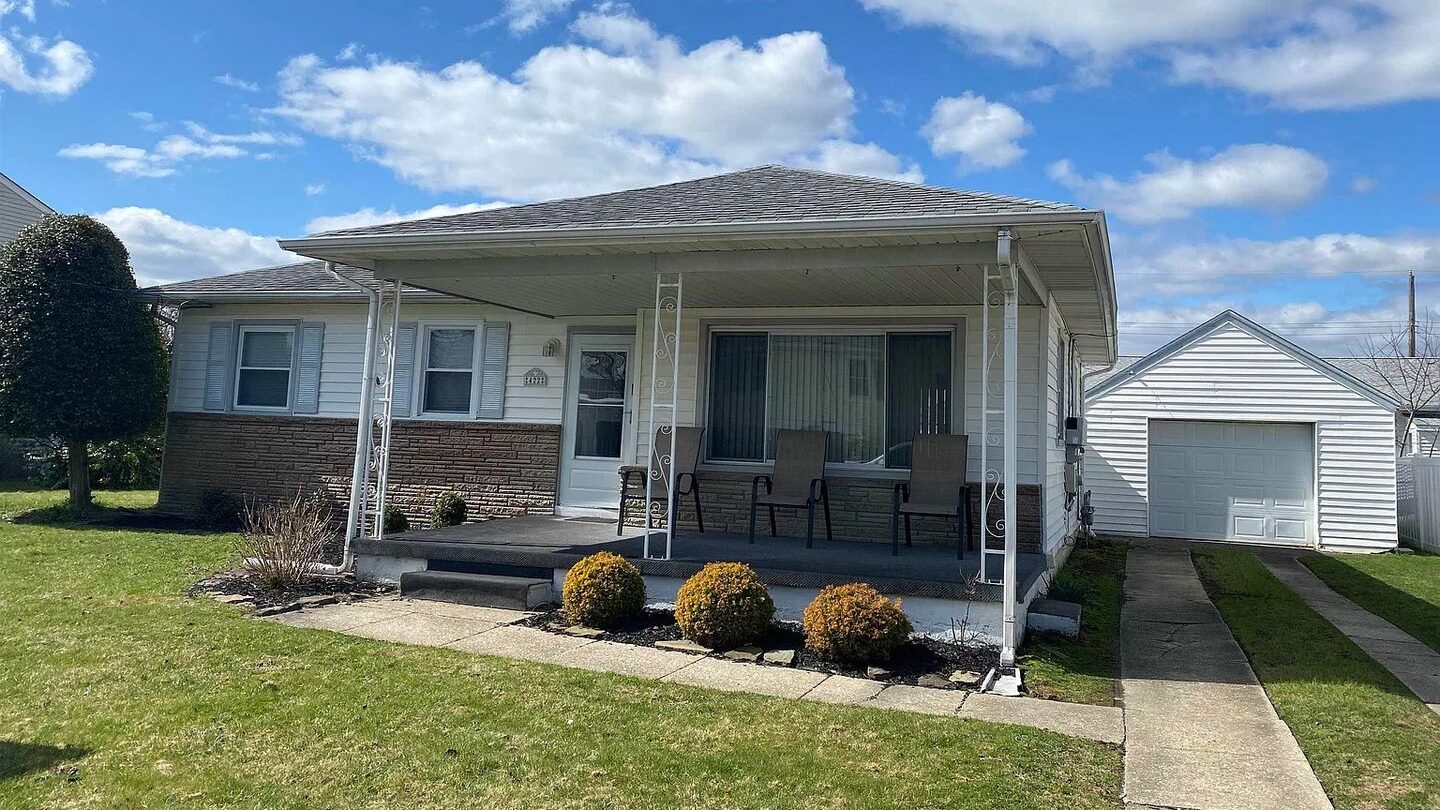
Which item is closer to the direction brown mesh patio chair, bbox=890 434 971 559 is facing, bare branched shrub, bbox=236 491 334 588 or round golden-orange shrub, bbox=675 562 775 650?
the round golden-orange shrub

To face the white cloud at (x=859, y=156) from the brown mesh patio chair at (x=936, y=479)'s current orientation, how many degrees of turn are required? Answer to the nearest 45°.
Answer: approximately 180°

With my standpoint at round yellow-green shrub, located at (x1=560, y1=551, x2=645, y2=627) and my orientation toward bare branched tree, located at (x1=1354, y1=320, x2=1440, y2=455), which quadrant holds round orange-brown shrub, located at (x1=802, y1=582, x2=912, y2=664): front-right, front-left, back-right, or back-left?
front-right

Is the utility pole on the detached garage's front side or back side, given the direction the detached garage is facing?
on the back side

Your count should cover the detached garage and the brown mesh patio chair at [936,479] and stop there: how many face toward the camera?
2

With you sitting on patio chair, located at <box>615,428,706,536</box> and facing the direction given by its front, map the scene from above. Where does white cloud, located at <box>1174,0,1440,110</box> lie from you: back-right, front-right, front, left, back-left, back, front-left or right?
back-left

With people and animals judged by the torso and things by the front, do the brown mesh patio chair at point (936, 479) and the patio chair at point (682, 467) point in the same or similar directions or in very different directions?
same or similar directions

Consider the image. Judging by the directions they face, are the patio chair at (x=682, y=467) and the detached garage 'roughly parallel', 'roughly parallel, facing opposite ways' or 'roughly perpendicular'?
roughly parallel

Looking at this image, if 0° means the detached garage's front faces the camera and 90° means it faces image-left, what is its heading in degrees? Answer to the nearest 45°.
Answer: approximately 0°

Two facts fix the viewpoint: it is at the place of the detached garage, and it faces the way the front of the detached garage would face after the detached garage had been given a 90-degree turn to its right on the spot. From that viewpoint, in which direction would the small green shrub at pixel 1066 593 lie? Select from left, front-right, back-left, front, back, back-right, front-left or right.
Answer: left

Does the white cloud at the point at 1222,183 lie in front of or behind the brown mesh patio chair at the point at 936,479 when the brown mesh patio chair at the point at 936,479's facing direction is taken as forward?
behind

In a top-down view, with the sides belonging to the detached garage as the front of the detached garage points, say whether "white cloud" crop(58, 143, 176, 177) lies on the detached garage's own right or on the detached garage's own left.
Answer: on the detached garage's own right

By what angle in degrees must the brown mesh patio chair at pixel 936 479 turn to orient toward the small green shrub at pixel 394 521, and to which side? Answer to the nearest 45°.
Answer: approximately 90° to its right
